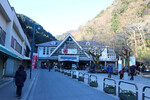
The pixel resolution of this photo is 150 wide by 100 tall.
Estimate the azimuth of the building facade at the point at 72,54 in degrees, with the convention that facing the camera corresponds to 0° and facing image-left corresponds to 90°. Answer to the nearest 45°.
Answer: approximately 0°
